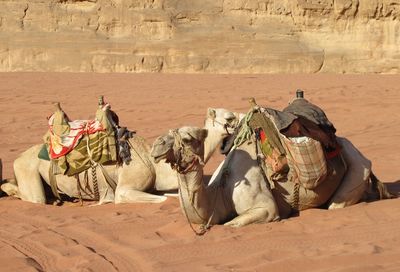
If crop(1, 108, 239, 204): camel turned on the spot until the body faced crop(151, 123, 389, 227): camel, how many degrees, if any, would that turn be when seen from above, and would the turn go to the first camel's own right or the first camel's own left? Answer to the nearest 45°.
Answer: approximately 45° to the first camel's own right

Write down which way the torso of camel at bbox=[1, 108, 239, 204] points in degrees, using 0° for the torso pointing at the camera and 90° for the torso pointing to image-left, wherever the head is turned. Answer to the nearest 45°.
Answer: approximately 270°
